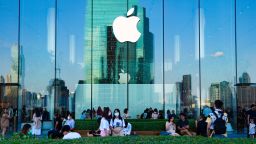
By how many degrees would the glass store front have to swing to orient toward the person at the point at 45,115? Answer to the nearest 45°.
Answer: approximately 90° to its right

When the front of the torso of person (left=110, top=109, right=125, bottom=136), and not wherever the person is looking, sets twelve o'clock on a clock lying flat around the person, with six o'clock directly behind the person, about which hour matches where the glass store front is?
The glass store front is roughly at 6 o'clock from the person.

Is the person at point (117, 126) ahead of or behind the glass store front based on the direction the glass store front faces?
ahead

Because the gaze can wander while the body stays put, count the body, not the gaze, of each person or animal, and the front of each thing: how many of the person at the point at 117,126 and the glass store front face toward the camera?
2

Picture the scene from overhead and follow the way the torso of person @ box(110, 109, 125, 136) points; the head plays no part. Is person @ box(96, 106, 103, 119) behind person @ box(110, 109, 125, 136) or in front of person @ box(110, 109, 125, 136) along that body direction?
behind

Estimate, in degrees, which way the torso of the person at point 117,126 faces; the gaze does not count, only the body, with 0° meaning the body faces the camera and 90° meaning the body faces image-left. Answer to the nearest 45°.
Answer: approximately 0°
